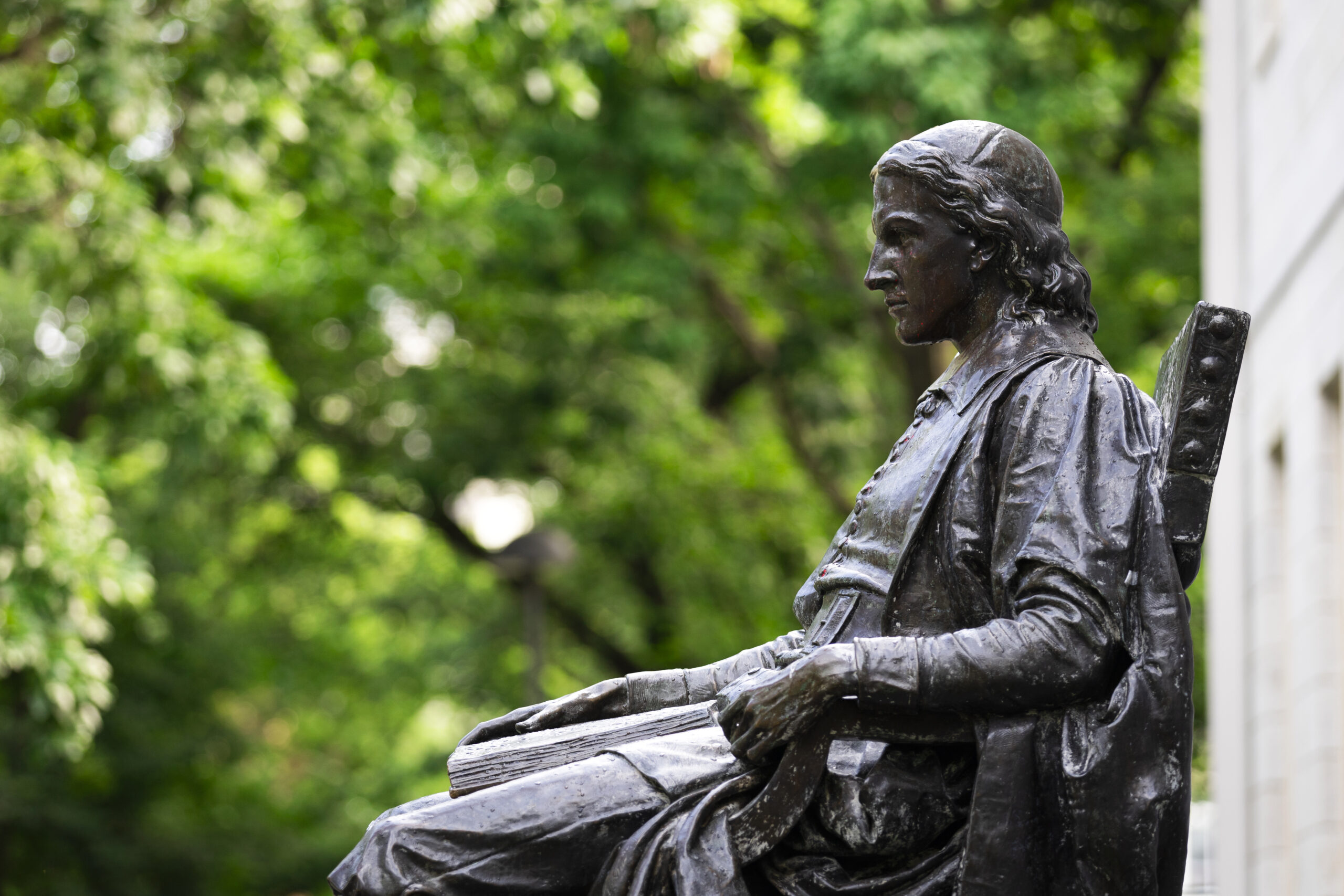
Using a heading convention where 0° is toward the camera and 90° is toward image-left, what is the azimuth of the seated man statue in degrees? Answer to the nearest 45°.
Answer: approximately 90°

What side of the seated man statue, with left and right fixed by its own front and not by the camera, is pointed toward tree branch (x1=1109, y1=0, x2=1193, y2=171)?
right

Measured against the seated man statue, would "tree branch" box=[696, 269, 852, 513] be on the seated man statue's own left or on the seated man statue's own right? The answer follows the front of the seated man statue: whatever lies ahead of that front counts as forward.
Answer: on the seated man statue's own right
